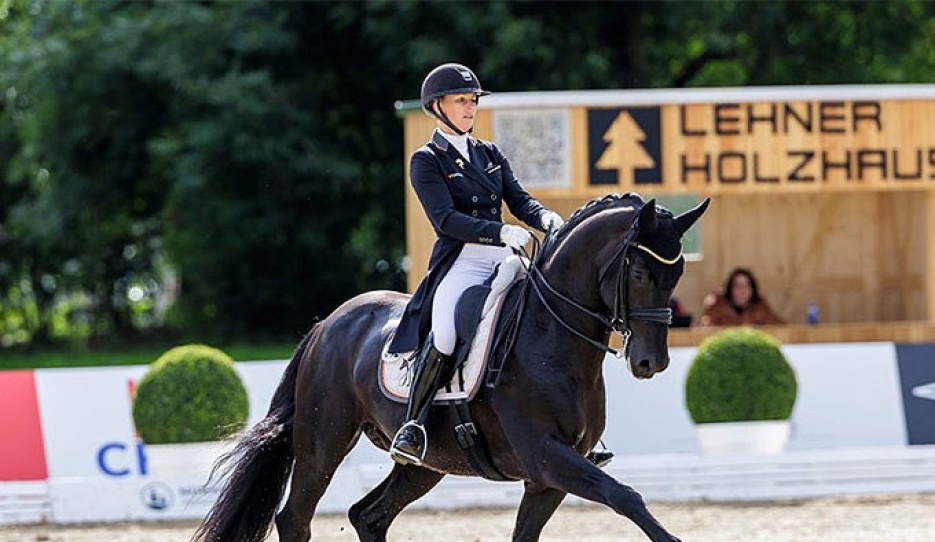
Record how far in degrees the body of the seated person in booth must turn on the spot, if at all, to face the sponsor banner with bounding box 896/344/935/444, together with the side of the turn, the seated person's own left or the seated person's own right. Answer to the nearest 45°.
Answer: approximately 45° to the seated person's own left

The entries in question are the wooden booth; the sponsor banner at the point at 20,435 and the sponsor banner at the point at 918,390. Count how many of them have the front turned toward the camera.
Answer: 3

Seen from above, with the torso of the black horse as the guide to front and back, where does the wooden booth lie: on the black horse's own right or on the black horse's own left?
on the black horse's own left

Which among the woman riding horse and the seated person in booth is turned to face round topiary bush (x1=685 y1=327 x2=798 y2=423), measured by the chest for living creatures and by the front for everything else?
the seated person in booth

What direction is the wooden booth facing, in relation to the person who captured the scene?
facing the viewer

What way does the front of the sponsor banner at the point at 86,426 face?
toward the camera

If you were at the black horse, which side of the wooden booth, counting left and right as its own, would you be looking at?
front

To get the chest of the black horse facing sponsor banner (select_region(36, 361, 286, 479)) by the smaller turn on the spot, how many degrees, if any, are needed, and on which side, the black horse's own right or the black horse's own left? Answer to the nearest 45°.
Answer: approximately 180°

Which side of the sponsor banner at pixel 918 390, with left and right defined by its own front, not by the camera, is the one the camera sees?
front

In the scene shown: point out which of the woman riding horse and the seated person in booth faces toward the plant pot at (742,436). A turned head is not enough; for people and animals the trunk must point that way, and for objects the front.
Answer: the seated person in booth

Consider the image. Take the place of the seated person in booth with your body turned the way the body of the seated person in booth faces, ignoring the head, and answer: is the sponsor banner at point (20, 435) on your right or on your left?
on your right
